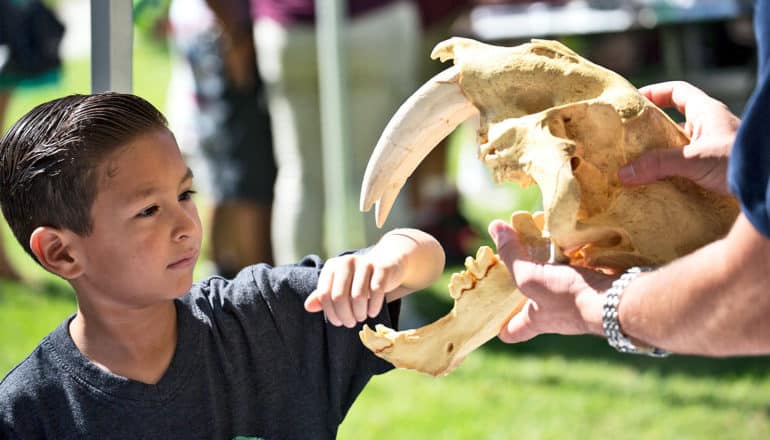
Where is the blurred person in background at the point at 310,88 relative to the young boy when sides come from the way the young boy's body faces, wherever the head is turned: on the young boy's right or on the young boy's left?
on the young boy's left

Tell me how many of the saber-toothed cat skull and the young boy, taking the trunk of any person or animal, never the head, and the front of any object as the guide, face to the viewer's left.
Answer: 1

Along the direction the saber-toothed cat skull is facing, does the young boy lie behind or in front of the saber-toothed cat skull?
in front

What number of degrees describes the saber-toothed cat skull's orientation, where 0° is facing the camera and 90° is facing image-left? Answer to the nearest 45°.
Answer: approximately 90°

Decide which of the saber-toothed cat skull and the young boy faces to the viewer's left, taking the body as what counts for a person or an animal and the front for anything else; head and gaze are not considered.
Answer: the saber-toothed cat skull

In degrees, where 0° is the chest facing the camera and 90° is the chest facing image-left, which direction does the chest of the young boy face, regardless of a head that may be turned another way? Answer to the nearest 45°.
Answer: approximately 315°

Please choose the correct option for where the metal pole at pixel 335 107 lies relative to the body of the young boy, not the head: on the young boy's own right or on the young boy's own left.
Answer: on the young boy's own left

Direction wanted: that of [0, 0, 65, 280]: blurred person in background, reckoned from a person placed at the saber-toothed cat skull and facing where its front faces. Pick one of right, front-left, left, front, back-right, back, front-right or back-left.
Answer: front-right
